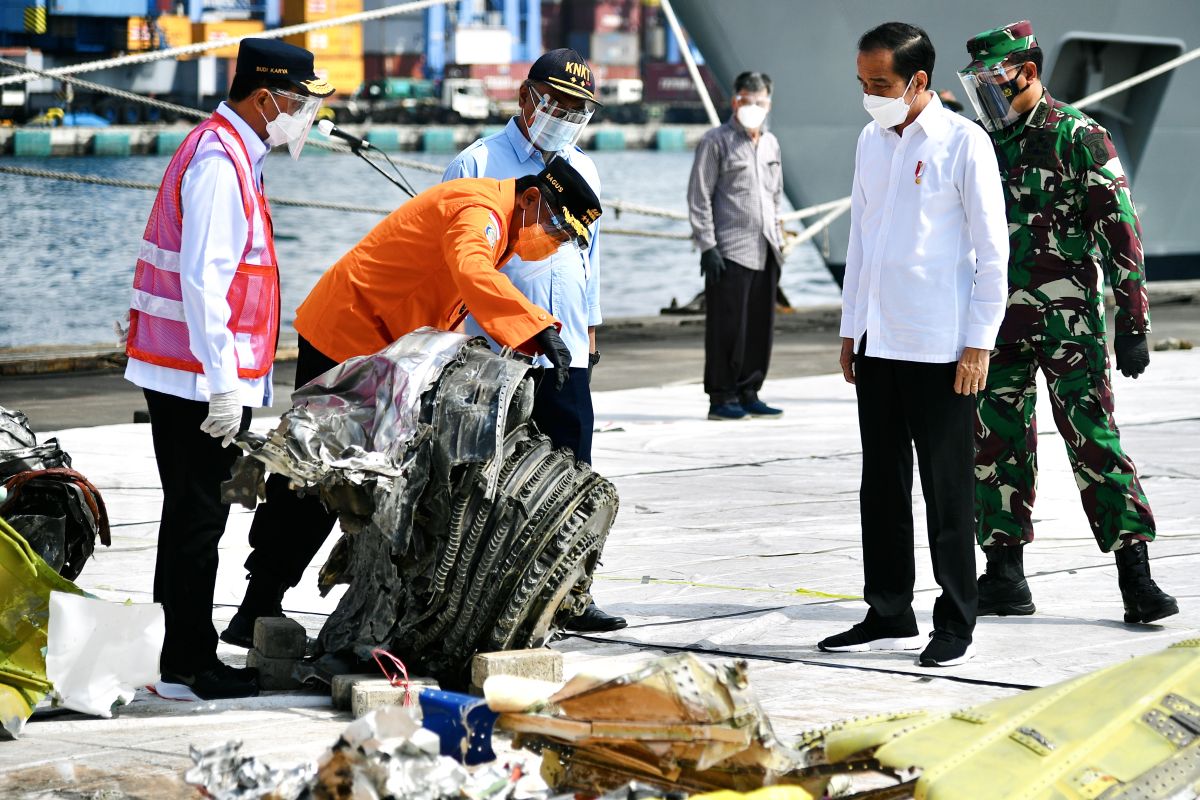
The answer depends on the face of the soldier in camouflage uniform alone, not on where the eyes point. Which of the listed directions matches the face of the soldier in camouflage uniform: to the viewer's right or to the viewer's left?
to the viewer's left

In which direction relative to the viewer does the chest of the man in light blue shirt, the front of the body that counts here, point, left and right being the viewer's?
facing the viewer and to the right of the viewer

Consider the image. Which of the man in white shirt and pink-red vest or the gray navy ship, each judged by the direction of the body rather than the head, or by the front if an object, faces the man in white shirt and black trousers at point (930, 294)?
the man in white shirt and pink-red vest

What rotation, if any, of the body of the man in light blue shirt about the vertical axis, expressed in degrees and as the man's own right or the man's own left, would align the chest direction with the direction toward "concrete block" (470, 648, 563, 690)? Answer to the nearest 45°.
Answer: approximately 45° to the man's own right

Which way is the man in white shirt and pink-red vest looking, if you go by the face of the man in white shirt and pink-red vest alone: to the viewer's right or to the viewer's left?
to the viewer's right

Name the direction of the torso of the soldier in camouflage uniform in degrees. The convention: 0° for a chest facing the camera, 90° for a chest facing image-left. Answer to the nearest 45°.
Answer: approximately 45°

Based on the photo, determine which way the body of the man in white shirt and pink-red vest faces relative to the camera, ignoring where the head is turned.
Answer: to the viewer's right

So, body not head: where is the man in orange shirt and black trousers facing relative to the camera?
to the viewer's right

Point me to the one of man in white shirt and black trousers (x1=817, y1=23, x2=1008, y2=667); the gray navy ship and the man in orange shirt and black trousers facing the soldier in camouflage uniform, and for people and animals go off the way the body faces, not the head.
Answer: the man in orange shirt and black trousers

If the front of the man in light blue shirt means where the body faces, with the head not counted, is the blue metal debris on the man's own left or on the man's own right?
on the man's own right

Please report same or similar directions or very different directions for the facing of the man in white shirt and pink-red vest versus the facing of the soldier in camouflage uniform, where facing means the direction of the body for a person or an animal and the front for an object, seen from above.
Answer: very different directions
